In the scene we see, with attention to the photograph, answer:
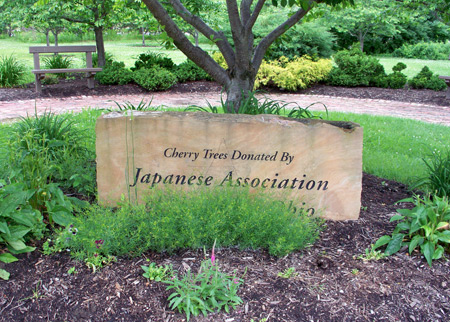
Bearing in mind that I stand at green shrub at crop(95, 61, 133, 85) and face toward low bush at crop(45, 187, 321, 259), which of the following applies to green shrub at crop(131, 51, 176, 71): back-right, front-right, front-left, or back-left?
back-left

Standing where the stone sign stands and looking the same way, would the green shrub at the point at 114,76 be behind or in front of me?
behind

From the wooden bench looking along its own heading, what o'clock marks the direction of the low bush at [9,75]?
The low bush is roughly at 4 o'clock from the wooden bench.

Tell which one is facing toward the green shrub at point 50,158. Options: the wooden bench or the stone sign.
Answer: the wooden bench

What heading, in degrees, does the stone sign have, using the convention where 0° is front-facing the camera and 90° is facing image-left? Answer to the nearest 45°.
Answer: approximately 0°

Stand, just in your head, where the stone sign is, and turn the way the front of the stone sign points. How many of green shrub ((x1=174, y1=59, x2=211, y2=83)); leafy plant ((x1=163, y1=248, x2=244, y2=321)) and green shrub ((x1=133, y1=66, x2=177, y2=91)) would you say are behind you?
2

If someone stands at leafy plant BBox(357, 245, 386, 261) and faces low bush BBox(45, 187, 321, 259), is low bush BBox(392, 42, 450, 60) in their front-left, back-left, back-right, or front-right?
back-right

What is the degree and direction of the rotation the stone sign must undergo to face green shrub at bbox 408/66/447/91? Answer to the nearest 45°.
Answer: approximately 135° to its left

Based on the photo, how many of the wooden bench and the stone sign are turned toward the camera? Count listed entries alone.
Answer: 2

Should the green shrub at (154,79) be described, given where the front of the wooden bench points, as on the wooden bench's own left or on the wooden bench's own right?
on the wooden bench's own left
